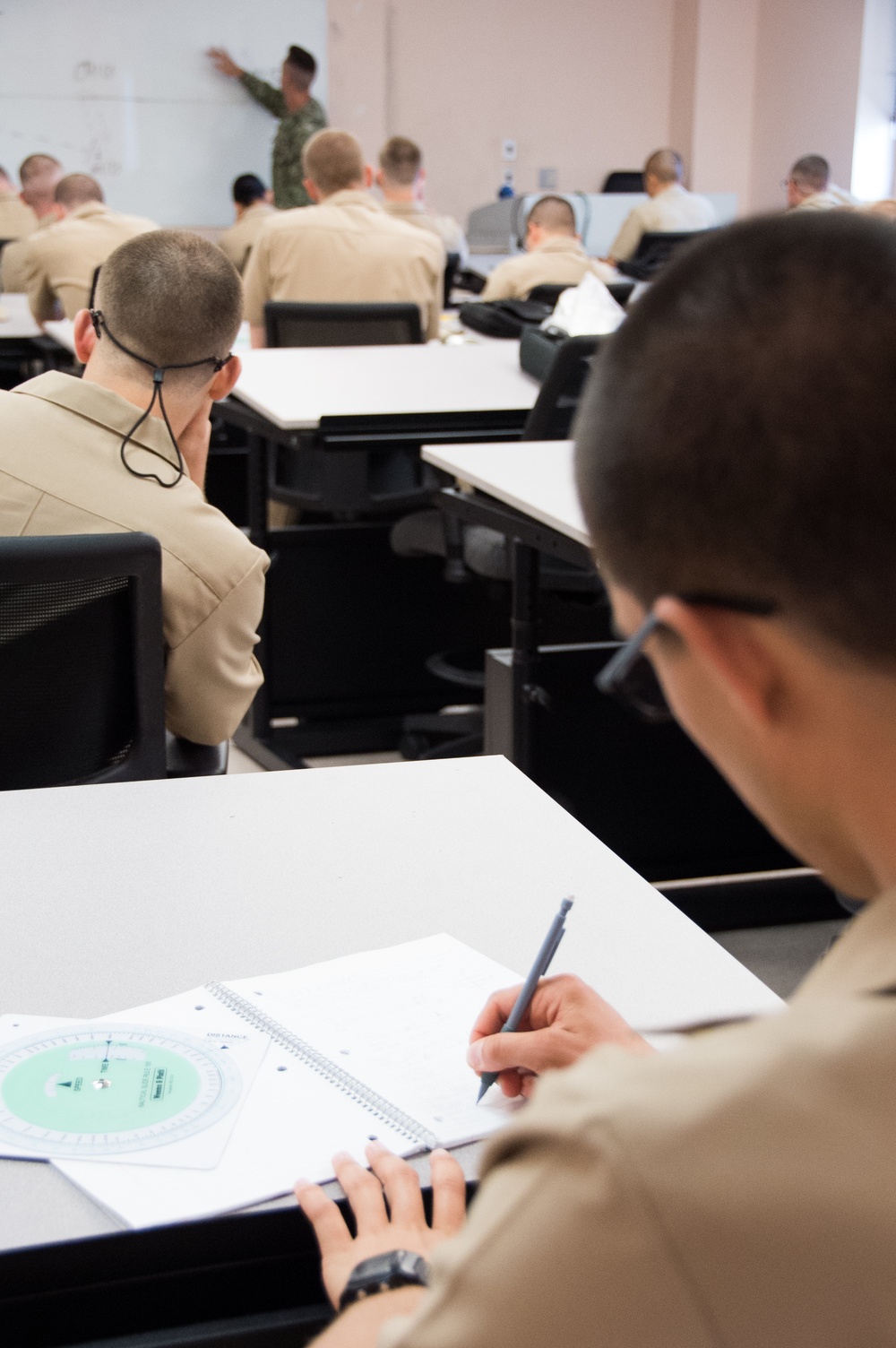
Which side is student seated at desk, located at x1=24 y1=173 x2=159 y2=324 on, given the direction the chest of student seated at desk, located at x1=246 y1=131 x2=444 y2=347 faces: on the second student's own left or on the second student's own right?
on the second student's own left

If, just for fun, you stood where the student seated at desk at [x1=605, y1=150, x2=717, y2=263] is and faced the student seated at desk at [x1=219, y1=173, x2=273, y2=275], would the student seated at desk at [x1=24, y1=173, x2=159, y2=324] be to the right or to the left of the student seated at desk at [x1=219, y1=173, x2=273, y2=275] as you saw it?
left

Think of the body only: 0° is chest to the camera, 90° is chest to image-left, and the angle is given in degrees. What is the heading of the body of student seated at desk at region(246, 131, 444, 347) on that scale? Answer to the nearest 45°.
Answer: approximately 180°

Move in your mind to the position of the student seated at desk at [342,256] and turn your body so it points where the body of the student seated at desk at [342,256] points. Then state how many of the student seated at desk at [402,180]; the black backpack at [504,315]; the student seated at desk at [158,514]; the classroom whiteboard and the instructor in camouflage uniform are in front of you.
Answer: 3

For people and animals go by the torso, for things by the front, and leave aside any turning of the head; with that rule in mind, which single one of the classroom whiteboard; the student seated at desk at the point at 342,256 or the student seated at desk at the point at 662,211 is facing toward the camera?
the classroom whiteboard

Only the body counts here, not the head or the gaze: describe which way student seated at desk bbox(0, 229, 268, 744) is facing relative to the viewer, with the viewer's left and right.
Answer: facing away from the viewer

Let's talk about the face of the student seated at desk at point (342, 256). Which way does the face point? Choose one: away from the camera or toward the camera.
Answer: away from the camera

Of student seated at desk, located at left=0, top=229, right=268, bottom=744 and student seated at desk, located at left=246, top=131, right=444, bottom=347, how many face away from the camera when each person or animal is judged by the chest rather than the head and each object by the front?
2

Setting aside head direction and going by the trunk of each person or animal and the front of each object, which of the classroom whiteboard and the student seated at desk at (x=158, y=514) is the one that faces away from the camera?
the student seated at desk

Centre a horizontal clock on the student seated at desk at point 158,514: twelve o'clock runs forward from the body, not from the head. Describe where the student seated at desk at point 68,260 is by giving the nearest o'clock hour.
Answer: the student seated at desk at point 68,260 is roughly at 12 o'clock from the student seated at desk at point 158,514.

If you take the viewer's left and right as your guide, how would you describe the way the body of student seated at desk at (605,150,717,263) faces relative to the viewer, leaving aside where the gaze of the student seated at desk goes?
facing away from the viewer and to the left of the viewer

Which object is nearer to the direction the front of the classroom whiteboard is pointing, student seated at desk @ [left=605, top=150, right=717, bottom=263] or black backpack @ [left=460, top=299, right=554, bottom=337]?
the black backpack

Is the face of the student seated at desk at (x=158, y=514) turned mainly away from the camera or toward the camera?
away from the camera

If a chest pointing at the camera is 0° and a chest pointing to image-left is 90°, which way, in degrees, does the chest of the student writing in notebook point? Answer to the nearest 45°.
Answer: approximately 135°
